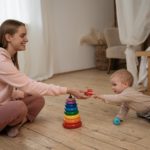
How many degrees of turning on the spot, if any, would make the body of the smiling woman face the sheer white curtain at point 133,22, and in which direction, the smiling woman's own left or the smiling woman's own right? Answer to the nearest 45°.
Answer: approximately 45° to the smiling woman's own left

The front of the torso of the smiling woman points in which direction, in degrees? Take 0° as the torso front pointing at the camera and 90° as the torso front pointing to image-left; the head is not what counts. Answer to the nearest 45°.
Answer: approximately 270°

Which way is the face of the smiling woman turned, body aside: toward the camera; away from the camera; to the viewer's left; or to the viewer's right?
to the viewer's right

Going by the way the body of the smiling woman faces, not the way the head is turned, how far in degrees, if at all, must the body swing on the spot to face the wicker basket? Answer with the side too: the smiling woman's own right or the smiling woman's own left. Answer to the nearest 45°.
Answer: approximately 45° to the smiling woman's own left
